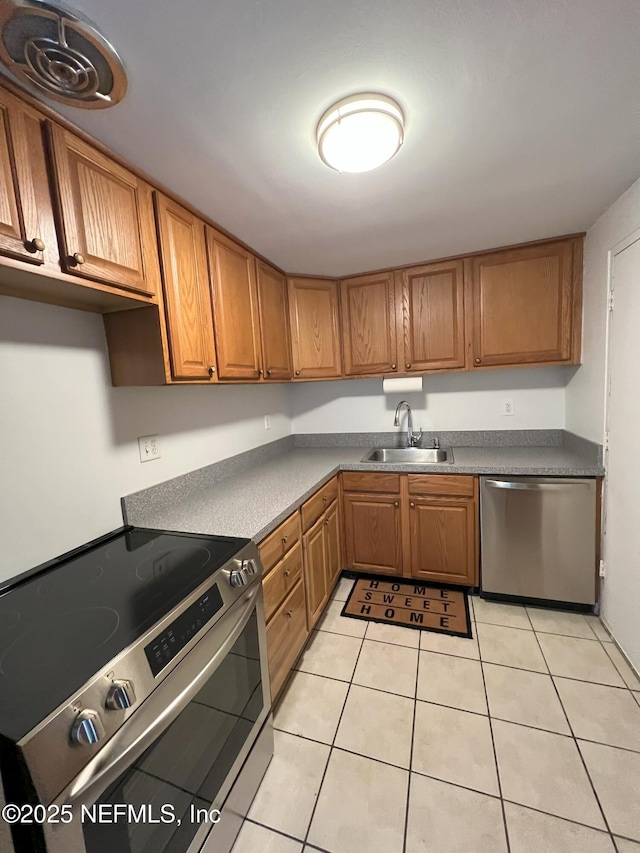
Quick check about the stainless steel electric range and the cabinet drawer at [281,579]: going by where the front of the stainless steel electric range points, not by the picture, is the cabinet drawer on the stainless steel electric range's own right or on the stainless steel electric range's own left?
on the stainless steel electric range's own left

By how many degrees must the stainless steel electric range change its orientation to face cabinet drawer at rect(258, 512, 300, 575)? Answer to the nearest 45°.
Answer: approximately 90° to its left

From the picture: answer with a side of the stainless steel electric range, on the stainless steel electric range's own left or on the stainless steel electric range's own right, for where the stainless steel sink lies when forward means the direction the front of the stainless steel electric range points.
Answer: on the stainless steel electric range's own left

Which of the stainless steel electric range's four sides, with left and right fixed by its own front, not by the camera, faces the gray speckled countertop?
left

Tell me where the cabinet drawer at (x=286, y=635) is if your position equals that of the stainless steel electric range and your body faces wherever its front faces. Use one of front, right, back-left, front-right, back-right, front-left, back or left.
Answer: left

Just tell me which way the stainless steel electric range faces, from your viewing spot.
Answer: facing the viewer and to the right of the viewer

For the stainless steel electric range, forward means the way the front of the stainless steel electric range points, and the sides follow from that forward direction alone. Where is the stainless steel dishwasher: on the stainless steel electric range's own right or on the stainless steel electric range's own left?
on the stainless steel electric range's own left

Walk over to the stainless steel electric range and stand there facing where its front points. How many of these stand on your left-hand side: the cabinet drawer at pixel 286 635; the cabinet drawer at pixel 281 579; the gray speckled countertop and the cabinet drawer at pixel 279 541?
4

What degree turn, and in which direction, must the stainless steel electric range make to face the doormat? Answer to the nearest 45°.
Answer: approximately 45° to its left
